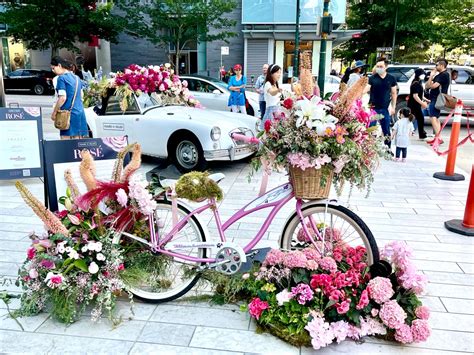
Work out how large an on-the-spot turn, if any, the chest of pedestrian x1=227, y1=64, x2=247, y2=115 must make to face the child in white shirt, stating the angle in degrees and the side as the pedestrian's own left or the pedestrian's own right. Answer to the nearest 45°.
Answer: approximately 45° to the pedestrian's own left

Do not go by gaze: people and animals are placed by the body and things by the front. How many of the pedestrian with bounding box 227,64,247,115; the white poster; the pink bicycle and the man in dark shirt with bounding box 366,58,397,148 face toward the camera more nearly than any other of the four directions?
3

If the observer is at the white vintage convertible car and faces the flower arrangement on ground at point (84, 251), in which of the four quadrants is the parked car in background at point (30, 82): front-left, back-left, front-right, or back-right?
back-right

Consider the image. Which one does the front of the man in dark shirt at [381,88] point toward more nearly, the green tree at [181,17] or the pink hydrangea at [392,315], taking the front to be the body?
the pink hydrangea

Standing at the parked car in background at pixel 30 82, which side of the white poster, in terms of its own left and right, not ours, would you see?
back

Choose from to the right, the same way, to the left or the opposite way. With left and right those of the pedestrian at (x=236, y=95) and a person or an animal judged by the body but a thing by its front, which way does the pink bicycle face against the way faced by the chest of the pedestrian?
to the left

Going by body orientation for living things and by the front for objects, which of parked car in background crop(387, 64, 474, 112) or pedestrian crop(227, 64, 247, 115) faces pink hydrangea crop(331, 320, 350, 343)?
the pedestrian

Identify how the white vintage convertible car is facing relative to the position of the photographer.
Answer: facing the viewer and to the right of the viewer

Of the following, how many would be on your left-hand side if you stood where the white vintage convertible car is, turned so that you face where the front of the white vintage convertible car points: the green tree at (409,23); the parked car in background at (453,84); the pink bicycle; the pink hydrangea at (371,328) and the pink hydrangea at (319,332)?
2

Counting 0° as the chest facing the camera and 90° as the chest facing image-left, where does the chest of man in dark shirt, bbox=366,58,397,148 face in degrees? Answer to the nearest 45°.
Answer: approximately 0°

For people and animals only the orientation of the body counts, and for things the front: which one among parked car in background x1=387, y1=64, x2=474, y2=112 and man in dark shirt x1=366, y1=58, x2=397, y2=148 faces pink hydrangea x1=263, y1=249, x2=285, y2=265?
the man in dark shirt

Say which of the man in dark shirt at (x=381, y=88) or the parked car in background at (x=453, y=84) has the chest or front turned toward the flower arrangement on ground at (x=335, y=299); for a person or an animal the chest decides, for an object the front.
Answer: the man in dark shirt
